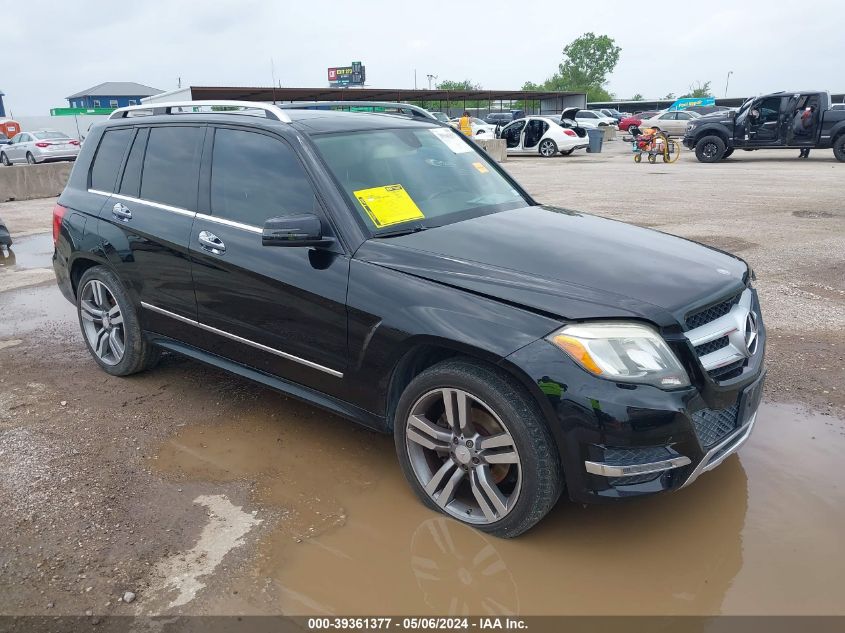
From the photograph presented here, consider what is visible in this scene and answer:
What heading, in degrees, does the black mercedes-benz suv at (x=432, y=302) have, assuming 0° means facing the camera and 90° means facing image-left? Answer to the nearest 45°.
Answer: approximately 315°

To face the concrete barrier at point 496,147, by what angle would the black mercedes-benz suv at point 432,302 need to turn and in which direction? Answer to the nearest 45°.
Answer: approximately 135° to its left

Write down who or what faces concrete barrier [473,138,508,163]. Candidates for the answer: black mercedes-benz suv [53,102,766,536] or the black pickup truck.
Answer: the black pickup truck

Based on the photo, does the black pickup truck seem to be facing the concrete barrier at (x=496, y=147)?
yes

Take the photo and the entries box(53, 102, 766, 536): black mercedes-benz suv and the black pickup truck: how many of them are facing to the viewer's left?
1

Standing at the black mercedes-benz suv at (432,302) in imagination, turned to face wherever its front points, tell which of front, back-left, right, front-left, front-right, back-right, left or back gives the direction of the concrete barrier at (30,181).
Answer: back

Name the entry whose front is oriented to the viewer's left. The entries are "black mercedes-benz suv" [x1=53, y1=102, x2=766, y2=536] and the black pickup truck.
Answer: the black pickup truck

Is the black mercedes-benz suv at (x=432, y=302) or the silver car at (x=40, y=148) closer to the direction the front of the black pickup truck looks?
the silver car

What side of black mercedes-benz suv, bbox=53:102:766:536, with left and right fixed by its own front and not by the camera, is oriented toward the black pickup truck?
left

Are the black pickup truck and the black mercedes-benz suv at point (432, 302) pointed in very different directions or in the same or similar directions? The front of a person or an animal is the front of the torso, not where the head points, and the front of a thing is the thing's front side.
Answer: very different directions

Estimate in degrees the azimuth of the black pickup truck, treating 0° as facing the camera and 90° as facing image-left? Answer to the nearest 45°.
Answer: approximately 90°

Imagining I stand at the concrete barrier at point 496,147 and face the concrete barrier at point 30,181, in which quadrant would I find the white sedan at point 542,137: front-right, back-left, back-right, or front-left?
back-right
